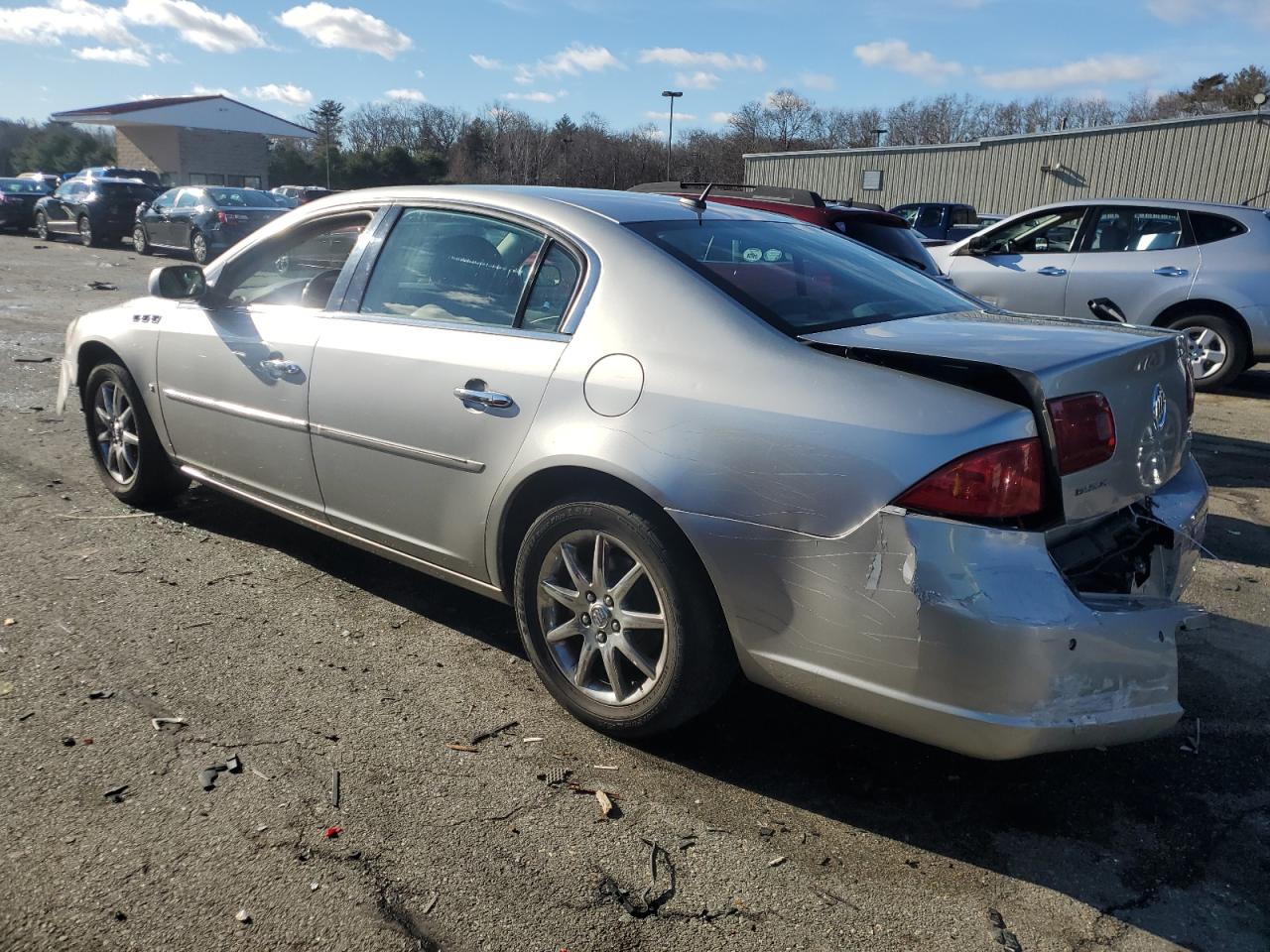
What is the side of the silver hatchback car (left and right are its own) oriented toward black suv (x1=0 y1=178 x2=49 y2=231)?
front

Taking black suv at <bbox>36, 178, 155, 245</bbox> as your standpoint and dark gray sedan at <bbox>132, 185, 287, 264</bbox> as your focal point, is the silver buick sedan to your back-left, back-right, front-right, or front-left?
front-right

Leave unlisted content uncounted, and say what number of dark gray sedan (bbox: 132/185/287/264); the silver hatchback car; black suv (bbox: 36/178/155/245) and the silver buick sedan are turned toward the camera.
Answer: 0

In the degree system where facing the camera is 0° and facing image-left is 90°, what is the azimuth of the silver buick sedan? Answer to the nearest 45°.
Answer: approximately 135°

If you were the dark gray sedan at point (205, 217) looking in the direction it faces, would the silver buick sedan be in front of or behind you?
behind

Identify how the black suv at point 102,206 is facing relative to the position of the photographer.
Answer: facing away from the viewer and to the left of the viewer

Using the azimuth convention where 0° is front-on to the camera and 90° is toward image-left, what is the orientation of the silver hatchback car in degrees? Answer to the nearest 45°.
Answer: approximately 90°

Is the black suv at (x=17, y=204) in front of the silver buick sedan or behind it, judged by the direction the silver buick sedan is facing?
in front

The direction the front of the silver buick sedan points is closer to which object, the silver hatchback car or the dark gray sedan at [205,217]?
the dark gray sedan

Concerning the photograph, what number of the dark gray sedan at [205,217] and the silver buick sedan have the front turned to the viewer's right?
0

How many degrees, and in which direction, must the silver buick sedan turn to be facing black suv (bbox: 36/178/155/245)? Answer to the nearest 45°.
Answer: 0° — it already faces it

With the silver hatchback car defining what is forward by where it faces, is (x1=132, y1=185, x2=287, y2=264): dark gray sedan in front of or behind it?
in front

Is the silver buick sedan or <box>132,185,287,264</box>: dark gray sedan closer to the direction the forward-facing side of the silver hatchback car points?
the dark gray sedan

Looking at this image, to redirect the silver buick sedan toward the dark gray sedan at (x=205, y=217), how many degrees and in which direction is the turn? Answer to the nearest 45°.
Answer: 0° — it already faces it

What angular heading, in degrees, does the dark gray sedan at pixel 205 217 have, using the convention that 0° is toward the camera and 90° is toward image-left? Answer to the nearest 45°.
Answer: approximately 135°
